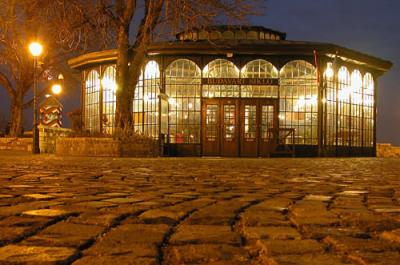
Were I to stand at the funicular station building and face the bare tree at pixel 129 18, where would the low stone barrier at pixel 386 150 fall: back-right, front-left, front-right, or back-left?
back-left

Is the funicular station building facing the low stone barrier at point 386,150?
no

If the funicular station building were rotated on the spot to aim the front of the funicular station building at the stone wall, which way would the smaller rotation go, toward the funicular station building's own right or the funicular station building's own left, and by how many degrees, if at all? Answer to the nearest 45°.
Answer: approximately 90° to the funicular station building's own right

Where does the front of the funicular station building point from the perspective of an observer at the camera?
facing the viewer

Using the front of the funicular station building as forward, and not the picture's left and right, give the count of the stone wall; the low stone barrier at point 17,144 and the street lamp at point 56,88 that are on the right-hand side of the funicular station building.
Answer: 3

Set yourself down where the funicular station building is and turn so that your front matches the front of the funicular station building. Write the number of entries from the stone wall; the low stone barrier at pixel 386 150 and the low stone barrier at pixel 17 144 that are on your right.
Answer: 2

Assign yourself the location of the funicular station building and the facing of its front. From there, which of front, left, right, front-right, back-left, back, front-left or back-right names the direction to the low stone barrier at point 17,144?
right

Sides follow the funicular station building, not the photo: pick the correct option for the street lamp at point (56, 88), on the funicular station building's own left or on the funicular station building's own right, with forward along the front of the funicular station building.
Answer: on the funicular station building's own right

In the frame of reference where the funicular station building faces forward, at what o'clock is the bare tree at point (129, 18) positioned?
The bare tree is roughly at 1 o'clock from the funicular station building.

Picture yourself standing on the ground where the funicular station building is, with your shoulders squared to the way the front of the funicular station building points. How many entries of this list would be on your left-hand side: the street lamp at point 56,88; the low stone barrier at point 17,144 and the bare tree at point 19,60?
0

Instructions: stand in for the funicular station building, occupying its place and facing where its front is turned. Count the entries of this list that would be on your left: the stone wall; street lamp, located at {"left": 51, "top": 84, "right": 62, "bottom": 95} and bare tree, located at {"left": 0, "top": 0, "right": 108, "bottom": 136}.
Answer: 0
